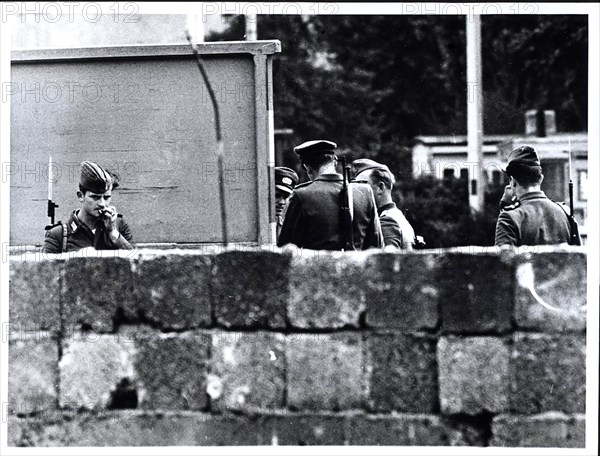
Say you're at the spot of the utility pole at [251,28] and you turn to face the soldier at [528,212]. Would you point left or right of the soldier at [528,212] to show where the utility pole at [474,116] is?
left

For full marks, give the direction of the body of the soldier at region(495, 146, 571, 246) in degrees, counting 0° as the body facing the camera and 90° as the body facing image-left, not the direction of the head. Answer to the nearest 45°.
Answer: approximately 135°

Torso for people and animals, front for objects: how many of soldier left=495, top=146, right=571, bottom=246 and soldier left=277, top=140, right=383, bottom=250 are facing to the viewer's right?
0

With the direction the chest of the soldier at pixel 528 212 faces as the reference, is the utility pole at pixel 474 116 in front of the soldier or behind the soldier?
in front

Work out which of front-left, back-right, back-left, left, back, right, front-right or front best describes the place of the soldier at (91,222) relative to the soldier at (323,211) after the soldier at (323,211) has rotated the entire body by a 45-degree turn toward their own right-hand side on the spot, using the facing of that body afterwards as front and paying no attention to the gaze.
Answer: back-left

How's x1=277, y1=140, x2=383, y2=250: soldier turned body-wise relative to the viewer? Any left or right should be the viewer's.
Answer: facing away from the viewer
